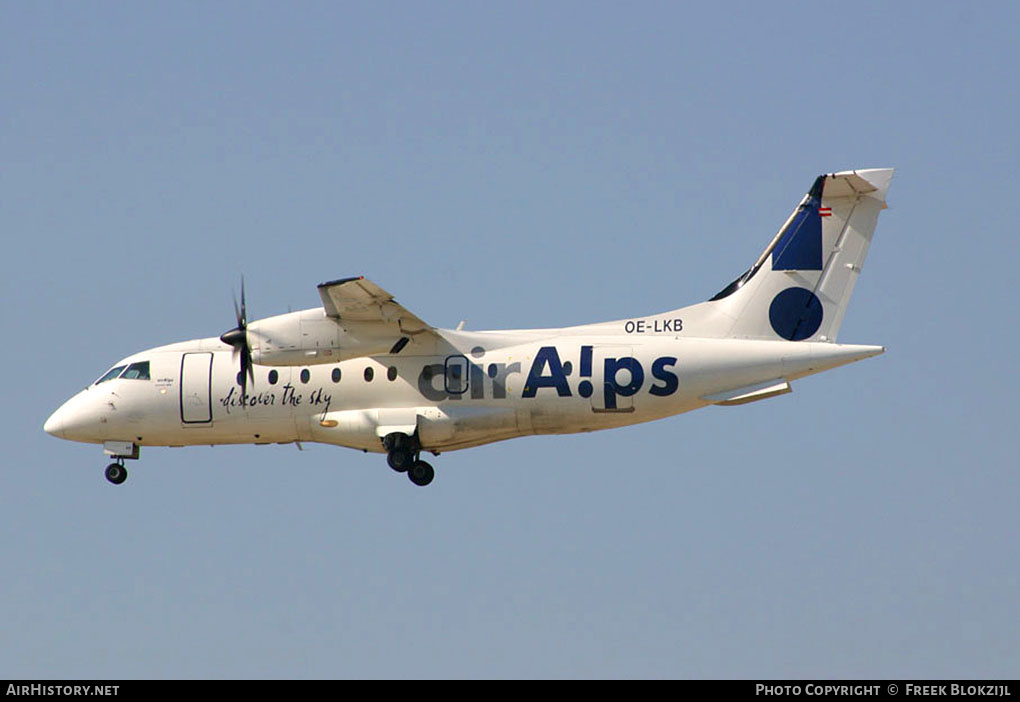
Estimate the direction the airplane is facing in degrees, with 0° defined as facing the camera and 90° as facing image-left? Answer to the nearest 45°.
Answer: approximately 90°
